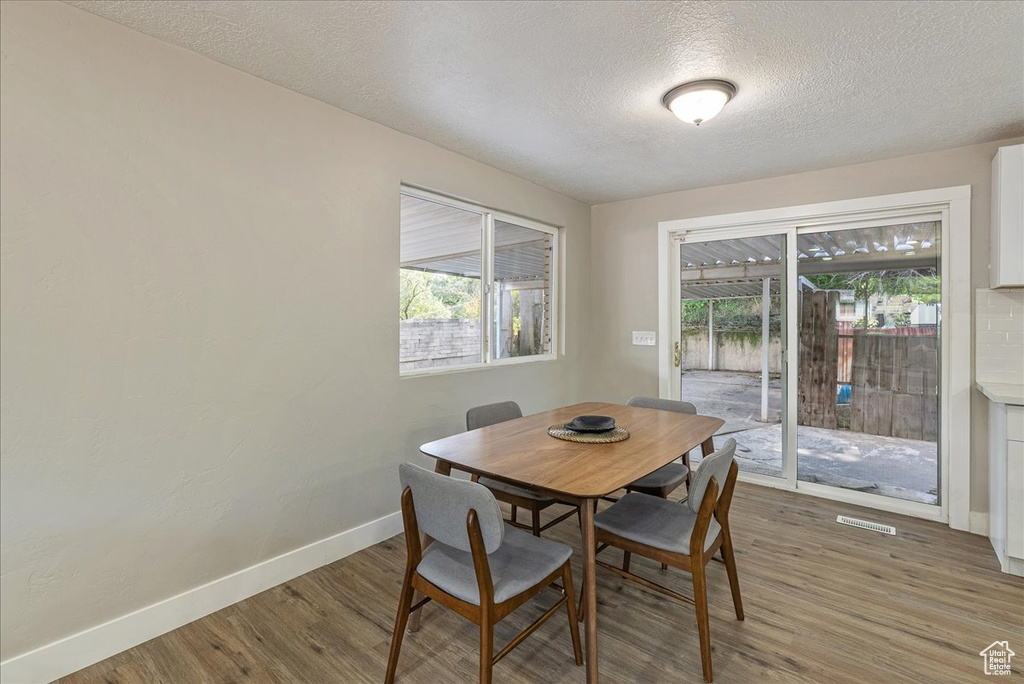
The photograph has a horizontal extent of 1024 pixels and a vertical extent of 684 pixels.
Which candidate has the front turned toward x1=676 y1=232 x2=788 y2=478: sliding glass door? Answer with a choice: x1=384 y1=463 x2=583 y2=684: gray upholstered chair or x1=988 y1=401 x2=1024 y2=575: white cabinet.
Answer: the gray upholstered chair

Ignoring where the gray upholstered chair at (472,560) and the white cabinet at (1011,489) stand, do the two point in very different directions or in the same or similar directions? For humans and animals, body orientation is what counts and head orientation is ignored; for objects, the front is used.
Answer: very different directions

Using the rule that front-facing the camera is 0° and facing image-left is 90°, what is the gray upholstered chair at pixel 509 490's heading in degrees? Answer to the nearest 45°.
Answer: approximately 315°

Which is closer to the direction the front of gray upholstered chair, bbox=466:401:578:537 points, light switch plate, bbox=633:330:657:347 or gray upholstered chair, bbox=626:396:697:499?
the gray upholstered chair

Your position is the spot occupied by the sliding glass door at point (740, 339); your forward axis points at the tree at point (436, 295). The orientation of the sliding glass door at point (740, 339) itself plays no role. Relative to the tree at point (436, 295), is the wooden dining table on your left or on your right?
left

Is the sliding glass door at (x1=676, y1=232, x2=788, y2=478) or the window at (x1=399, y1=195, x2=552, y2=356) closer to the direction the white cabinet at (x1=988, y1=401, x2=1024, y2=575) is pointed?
the window

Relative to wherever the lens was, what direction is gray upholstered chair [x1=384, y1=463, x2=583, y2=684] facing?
facing away from the viewer and to the right of the viewer
